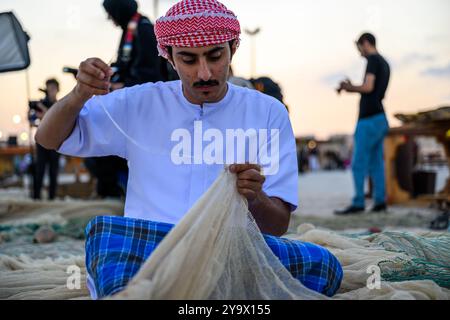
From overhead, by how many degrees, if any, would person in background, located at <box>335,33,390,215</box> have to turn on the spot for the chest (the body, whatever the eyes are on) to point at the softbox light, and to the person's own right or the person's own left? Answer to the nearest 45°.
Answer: approximately 45° to the person's own left

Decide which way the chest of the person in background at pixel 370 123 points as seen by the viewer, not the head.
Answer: to the viewer's left
